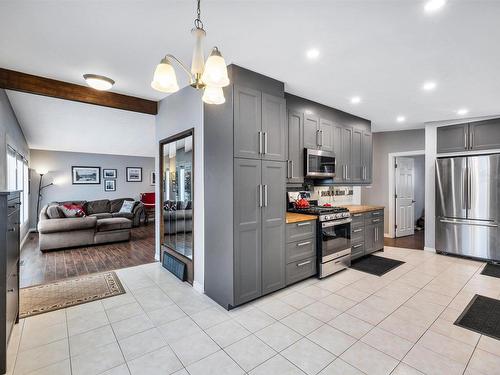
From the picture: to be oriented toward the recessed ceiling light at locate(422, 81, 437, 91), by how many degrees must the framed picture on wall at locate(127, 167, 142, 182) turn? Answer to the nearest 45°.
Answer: approximately 45° to its left

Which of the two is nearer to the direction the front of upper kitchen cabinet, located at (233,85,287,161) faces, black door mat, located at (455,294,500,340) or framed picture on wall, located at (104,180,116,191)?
the black door mat

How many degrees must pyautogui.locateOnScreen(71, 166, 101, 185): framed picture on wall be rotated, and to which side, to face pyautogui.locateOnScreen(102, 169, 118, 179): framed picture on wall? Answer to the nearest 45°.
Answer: approximately 90° to its left

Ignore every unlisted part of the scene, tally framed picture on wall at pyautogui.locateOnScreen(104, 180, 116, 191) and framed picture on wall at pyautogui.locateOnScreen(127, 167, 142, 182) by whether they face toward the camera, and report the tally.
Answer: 2

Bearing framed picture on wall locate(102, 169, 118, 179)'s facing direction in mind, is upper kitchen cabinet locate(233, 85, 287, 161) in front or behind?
in front

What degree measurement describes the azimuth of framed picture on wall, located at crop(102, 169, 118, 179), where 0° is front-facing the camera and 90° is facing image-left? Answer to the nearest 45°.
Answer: approximately 0°

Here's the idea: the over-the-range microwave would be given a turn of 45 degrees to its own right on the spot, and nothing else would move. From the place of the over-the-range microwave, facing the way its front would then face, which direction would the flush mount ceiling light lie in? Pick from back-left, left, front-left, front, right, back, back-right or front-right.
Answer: front-right

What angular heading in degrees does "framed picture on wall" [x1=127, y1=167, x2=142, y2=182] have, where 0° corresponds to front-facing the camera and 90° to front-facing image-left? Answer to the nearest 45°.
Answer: approximately 0°

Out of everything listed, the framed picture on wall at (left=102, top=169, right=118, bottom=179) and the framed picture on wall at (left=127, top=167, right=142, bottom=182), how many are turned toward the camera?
2

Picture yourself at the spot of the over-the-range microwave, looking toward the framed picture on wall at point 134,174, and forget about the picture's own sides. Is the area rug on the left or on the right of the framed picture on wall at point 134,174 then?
left

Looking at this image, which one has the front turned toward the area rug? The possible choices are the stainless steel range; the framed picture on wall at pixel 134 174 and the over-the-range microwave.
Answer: the framed picture on wall

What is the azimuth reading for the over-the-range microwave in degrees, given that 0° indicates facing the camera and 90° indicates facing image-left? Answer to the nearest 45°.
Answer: approximately 315°
